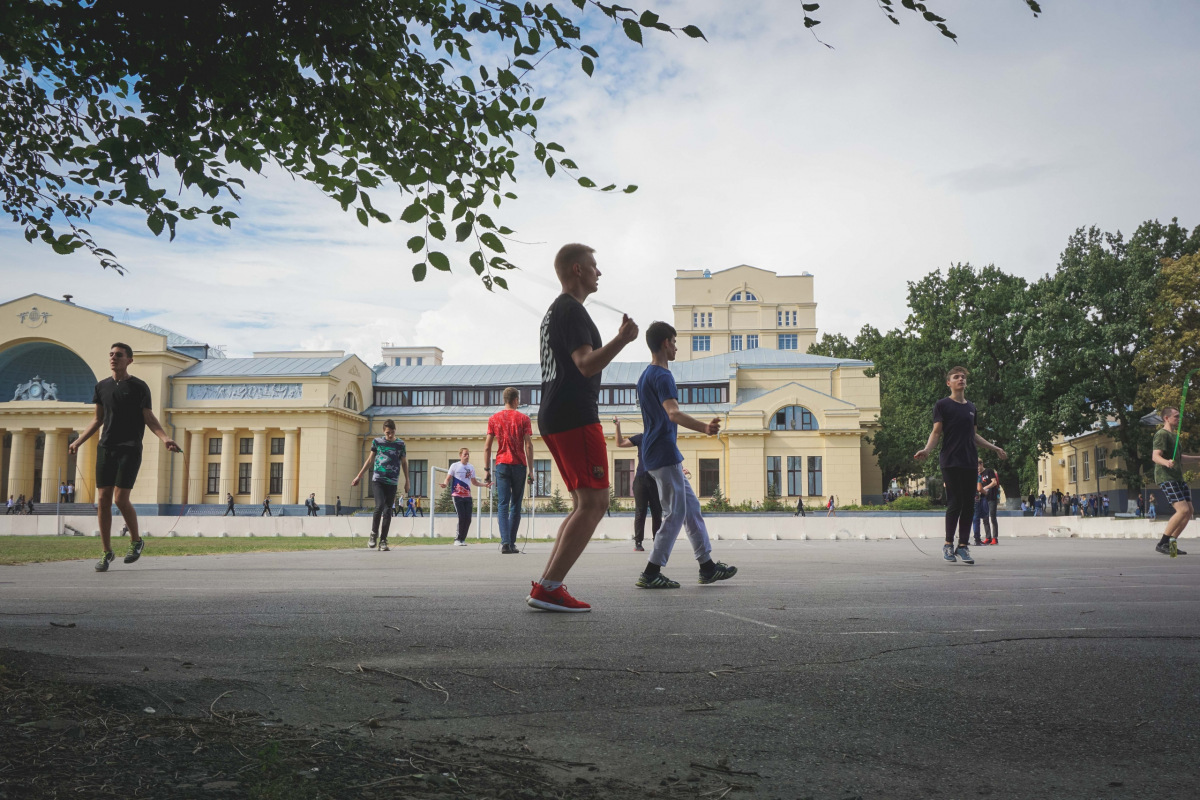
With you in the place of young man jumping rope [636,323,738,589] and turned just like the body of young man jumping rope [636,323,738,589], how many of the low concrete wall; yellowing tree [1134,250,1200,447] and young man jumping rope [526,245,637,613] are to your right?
1

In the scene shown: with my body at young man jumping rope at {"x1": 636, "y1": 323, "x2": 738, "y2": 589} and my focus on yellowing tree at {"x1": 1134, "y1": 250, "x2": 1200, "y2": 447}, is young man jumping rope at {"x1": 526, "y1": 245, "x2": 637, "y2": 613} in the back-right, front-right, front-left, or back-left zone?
back-right

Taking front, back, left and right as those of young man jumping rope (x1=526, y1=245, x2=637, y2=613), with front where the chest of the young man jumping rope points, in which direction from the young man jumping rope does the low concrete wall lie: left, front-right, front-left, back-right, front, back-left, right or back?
left

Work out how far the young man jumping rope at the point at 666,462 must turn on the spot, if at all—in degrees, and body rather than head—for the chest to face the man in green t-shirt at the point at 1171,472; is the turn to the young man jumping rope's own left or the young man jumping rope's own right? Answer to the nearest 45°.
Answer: approximately 45° to the young man jumping rope's own left

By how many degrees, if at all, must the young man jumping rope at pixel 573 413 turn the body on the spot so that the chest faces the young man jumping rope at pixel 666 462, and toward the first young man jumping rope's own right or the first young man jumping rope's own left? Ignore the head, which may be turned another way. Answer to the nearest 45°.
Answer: approximately 90° to the first young man jumping rope's own left

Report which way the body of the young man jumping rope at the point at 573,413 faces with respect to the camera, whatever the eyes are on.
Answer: to the viewer's right

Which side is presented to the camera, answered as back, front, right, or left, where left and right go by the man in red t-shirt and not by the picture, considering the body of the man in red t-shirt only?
back

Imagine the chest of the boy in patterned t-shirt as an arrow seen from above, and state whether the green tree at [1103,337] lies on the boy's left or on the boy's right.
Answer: on the boy's left

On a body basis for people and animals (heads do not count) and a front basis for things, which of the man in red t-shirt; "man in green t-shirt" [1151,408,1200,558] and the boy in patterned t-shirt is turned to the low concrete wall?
the man in red t-shirt

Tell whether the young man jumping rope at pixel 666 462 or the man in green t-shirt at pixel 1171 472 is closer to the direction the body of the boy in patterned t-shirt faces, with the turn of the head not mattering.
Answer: the young man jumping rope

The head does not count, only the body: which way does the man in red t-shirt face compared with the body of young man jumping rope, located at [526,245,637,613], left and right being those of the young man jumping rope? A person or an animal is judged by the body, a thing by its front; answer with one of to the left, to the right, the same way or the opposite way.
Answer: to the left

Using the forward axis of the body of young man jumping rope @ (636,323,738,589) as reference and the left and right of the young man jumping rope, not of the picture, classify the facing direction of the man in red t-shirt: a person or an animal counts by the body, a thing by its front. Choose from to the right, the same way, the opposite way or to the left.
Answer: to the left

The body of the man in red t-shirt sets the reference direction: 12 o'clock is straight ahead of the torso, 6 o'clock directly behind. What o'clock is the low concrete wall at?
The low concrete wall is roughly at 12 o'clock from the man in red t-shirt.

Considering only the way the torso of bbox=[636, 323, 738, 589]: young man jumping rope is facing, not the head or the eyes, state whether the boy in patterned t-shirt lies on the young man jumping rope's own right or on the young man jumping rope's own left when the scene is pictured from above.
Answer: on the young man jumping rope's own left

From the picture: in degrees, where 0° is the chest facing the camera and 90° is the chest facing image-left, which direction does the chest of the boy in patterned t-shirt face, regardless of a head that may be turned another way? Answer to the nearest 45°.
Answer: approximately 0°
